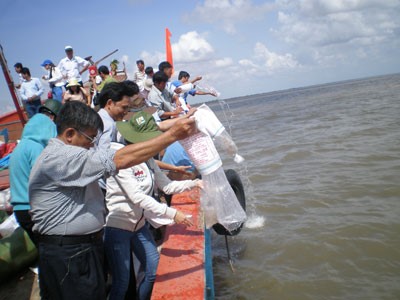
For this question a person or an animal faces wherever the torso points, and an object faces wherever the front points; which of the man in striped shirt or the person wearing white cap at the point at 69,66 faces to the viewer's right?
the man in striped shirt

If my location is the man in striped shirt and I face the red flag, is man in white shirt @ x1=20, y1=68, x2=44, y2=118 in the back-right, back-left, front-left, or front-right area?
front-left

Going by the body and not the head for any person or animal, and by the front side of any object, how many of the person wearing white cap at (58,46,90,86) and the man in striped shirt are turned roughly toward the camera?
1

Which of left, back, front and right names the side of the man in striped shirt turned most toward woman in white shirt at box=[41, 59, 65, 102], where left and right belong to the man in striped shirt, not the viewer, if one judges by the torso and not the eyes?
left

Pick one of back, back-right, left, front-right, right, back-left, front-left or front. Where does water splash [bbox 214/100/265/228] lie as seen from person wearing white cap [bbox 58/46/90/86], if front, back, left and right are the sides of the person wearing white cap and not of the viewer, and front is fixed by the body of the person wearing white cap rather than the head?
front-left

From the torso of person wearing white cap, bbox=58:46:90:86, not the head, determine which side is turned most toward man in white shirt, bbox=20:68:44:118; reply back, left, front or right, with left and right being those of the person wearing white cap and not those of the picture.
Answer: right

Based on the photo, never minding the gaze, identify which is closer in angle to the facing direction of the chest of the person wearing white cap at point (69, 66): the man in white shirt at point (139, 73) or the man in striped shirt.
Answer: the man in striped shirt

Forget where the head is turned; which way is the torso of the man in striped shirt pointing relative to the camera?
to the viewer's right

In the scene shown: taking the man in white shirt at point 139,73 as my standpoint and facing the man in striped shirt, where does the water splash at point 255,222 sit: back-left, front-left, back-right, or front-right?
front-left

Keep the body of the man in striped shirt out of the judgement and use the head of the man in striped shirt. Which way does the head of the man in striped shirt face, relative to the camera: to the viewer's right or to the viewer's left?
to the viewer's right

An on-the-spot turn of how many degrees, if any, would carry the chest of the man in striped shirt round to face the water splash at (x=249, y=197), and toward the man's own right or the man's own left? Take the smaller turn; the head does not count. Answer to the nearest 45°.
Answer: approximately 45° to the man's own left

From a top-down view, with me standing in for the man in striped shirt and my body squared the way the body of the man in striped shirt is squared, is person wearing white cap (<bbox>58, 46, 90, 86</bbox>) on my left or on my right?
on my left

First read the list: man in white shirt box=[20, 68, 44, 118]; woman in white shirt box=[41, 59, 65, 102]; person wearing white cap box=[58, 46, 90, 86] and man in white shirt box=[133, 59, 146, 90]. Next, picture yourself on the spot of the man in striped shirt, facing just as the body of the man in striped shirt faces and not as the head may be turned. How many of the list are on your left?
4

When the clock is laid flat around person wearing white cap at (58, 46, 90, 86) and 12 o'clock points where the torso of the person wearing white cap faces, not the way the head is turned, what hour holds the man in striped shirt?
The man in striped shirt is roughly at 12 o'clock from the person wearing white cap.

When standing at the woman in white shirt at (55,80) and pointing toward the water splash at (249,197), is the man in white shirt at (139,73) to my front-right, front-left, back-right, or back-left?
front-left

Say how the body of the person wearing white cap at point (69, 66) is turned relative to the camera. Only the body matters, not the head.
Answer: toward the camera
